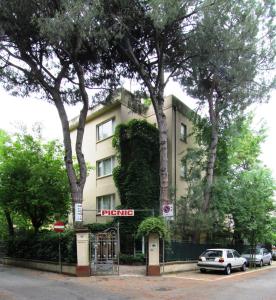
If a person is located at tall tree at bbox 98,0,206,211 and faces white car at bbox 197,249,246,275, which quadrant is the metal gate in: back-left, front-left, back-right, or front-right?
back-right

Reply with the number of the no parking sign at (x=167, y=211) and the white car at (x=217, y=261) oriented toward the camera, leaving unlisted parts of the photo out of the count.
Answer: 1

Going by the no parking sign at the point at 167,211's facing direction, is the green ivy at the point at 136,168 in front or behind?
behind
